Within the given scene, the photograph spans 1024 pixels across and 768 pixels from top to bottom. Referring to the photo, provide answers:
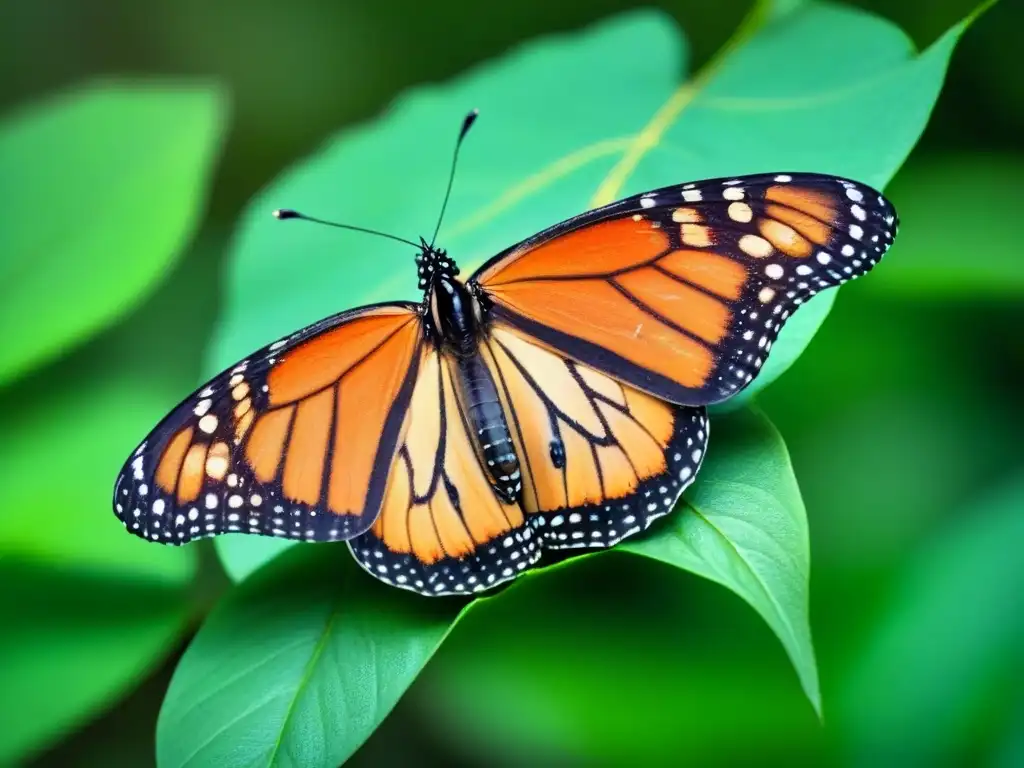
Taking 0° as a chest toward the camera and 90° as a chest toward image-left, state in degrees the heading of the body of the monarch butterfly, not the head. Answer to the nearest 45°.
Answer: approximately 180°

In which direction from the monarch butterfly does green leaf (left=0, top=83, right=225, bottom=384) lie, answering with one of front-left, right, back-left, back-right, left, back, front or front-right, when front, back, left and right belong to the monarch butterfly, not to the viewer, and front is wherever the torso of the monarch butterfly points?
front-left
